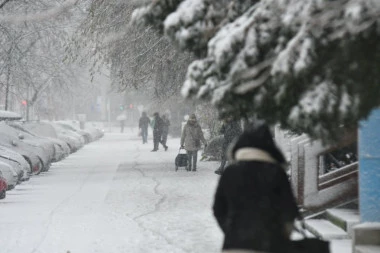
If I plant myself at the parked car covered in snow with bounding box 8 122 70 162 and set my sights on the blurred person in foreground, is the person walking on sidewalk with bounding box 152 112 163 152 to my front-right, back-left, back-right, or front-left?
back-left

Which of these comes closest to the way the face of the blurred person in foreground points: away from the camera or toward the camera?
away from the camera

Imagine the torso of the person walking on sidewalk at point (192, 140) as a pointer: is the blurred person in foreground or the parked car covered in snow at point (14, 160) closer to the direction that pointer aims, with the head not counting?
the blurred person in foreground

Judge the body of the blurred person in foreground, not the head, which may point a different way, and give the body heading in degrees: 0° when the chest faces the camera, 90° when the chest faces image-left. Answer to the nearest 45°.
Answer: approximately 180°

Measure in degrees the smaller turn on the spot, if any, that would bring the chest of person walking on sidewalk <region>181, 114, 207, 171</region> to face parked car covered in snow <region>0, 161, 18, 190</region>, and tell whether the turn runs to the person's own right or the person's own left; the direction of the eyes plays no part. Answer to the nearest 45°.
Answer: approximately 45° to the person's own right

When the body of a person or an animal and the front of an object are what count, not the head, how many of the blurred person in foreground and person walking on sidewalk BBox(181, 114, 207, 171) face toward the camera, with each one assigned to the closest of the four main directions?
1

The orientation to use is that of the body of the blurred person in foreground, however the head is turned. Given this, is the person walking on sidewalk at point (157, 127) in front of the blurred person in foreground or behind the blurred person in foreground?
in front

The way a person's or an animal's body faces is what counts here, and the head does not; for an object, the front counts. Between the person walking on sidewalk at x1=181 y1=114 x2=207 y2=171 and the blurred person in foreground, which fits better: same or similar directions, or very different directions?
very different directions

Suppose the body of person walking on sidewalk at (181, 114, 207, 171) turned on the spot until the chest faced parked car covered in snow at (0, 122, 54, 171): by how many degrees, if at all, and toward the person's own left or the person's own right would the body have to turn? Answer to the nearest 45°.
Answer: approximately 90° to the person's own right

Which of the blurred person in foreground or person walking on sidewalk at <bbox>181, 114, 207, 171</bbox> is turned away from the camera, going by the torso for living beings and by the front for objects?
the blurred person in foreground
